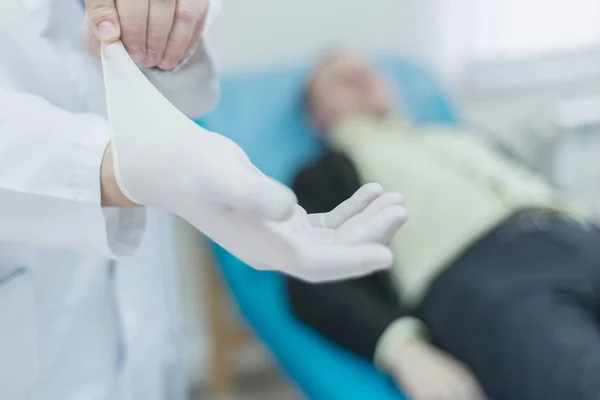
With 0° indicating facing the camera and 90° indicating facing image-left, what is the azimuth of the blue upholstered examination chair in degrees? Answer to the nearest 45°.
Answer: approximately 315°
